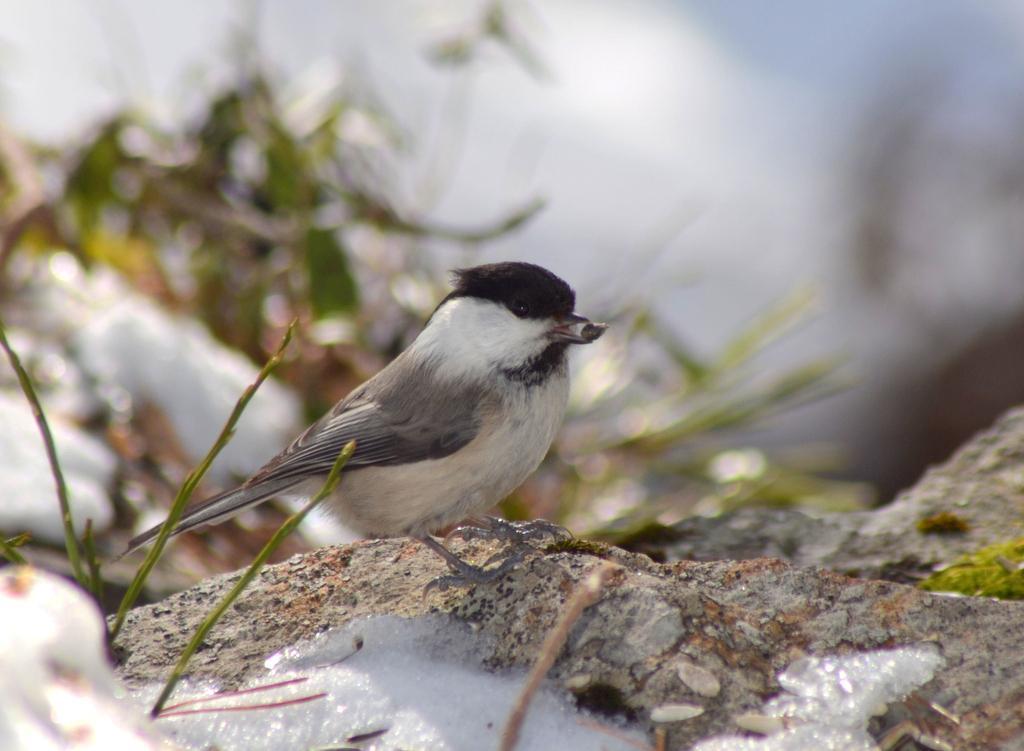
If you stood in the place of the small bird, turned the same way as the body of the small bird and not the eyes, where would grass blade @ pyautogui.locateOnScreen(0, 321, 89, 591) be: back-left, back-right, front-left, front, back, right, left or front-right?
back-right

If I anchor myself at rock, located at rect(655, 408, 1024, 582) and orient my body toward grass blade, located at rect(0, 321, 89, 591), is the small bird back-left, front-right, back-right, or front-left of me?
front-left

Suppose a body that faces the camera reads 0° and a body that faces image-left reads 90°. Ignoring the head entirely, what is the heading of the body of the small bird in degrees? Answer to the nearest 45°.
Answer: approximately 270°

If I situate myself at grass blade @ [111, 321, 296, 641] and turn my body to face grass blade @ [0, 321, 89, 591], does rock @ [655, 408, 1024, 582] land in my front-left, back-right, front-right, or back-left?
back-right

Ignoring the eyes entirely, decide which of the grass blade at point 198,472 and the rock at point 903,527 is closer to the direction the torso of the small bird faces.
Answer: the rock

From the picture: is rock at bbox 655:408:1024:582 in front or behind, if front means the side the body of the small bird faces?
in front
